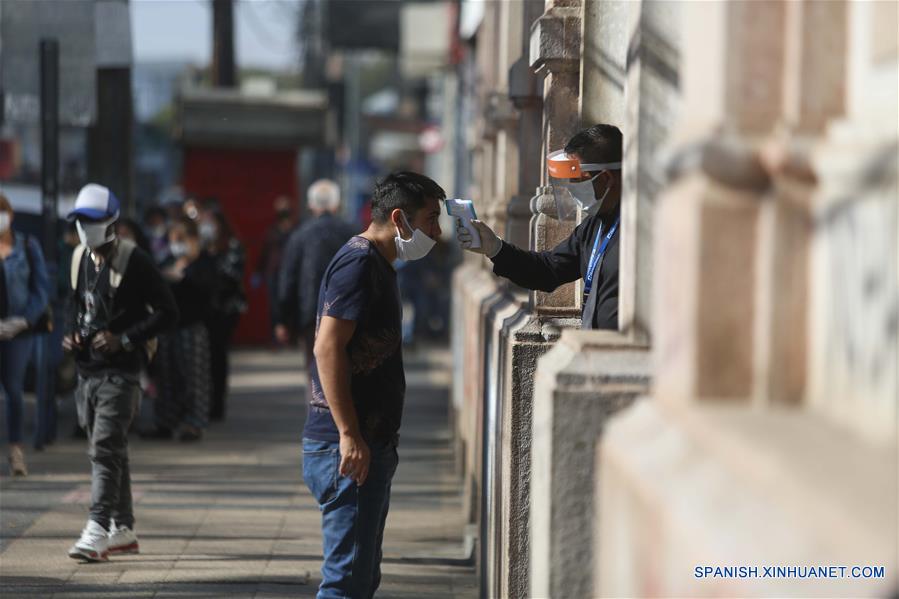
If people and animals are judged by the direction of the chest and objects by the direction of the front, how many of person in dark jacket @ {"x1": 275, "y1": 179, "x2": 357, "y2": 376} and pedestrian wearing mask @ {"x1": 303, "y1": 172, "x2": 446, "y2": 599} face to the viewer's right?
1

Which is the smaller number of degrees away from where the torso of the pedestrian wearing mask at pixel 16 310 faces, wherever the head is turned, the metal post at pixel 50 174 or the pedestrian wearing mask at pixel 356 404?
the pedestrian wearing mask

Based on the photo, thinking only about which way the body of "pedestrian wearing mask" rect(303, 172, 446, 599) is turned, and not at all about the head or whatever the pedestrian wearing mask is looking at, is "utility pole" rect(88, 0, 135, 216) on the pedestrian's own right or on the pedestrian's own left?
on the pedestrian's own left

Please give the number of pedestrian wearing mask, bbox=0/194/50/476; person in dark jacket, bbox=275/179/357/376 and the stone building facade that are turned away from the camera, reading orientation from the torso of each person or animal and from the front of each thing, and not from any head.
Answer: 1

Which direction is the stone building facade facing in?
to the viewer's left

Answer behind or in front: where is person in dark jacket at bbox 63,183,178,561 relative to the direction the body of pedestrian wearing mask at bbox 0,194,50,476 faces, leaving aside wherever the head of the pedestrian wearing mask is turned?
in front

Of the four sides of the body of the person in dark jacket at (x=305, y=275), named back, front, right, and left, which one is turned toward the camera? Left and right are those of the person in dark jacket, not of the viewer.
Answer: back

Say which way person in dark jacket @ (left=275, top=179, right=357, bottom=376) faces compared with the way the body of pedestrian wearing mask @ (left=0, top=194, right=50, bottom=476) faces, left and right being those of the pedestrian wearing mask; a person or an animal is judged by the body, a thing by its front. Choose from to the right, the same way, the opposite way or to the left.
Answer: the opposite way

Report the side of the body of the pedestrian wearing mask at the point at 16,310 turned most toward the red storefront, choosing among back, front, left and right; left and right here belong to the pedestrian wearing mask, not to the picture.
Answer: back

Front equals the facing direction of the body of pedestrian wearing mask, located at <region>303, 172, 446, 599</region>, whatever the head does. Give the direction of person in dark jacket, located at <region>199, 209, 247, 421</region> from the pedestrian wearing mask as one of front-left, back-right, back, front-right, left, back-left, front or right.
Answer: left

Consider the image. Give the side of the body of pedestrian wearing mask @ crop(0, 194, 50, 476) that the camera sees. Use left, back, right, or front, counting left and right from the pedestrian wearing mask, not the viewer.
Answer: front

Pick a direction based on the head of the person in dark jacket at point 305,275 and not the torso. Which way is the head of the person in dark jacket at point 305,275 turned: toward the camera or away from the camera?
away from the camera

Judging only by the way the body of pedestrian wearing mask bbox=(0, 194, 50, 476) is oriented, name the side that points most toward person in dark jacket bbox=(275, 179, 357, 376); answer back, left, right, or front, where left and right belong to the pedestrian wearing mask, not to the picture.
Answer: left

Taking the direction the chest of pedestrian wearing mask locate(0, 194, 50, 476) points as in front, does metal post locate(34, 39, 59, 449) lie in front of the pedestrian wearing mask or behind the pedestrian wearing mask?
behind

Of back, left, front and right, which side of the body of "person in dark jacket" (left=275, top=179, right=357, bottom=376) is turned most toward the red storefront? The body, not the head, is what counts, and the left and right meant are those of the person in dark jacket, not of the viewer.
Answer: front

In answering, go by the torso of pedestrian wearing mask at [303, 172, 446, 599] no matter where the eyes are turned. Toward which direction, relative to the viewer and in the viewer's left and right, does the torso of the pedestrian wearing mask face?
facing to the right of the viewer
